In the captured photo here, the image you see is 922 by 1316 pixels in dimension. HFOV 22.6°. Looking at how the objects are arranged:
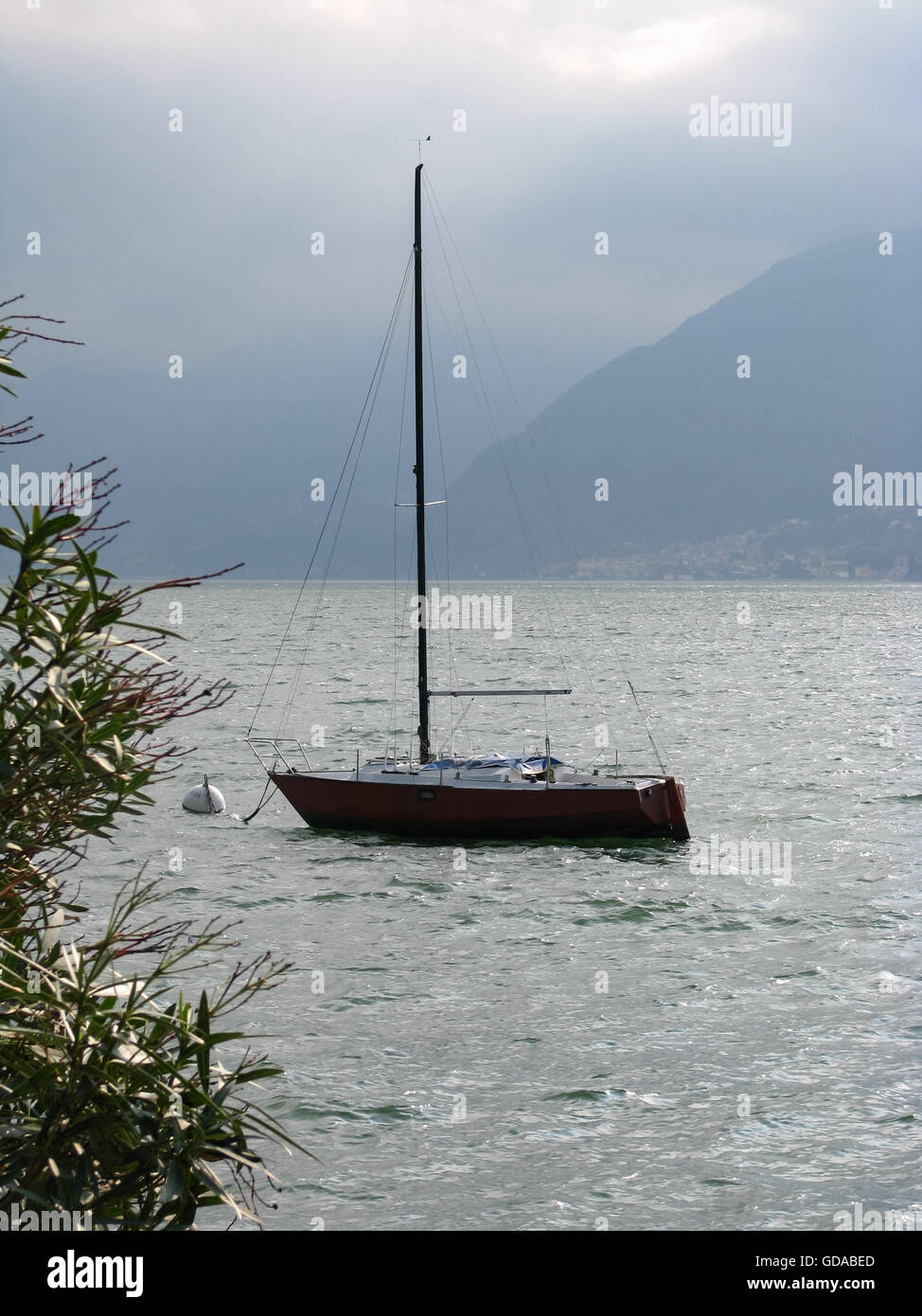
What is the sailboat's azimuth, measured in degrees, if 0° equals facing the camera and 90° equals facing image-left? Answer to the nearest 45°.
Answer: approximately 90°

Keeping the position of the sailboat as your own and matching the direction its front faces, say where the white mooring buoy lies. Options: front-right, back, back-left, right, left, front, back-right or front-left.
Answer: front-right
